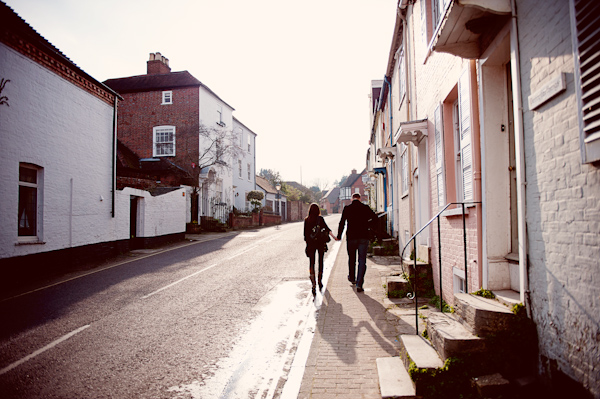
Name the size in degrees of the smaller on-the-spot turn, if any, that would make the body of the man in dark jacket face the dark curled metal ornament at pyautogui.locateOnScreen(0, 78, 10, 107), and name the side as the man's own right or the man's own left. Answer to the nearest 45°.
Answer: approximately 90° to the man's own left

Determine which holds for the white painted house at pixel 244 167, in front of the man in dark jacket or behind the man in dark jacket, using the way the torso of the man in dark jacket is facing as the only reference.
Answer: in front

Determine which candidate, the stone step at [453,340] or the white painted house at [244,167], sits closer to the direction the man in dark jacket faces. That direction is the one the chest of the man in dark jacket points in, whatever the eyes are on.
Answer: the white painted house

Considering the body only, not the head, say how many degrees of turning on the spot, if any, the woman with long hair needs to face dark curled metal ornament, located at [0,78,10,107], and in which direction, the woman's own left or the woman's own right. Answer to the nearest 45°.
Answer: approximately 90° to the woman's own left

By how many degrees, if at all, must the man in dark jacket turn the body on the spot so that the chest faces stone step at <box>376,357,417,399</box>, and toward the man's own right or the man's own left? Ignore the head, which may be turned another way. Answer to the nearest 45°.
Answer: approximately 180°

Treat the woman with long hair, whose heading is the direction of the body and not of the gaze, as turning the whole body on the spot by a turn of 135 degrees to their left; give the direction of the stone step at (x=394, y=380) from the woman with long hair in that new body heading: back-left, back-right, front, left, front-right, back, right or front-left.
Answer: front-left

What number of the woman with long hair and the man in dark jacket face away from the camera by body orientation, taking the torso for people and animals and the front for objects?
2

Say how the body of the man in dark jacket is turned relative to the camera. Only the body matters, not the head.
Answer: away from the camera

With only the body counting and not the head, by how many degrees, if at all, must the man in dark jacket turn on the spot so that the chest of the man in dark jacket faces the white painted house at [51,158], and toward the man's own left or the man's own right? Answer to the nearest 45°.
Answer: approximately 90° to the man's own left

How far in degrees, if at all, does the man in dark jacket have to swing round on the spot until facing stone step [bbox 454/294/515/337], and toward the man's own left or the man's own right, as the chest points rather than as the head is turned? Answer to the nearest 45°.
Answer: approximately 180°

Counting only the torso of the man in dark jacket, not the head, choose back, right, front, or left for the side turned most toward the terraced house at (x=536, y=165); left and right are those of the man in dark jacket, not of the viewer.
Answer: back

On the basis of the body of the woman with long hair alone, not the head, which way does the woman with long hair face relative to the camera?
away from the camera

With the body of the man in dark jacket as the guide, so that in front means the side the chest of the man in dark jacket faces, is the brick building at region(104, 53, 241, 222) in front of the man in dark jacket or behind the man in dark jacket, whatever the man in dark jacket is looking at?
in front
